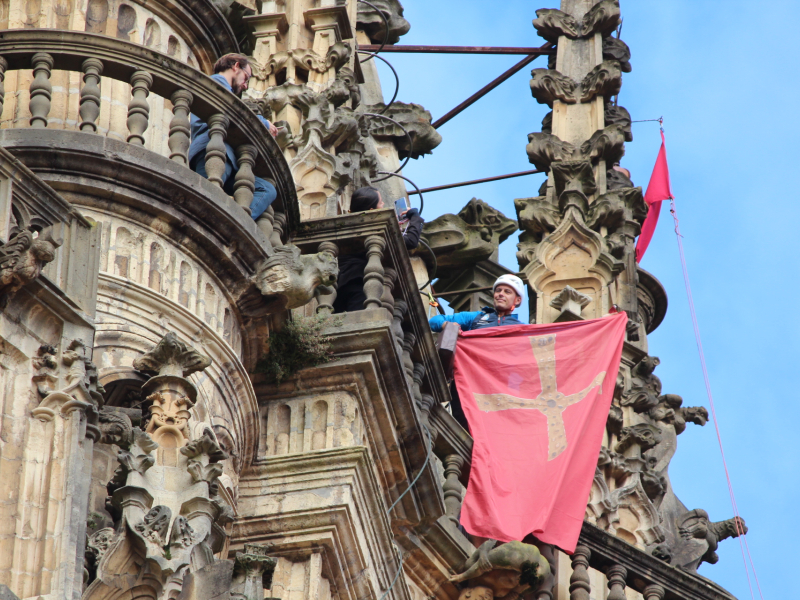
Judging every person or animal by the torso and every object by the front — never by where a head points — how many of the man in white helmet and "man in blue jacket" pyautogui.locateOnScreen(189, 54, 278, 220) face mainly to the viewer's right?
1

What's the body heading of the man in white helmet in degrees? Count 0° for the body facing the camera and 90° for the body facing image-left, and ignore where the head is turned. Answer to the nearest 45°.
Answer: approximately 45°

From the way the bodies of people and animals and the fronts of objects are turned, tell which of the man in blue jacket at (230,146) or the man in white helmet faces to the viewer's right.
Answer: the man in blue jacket

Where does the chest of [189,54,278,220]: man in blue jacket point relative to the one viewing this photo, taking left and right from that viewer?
facing to the right of the viewer
